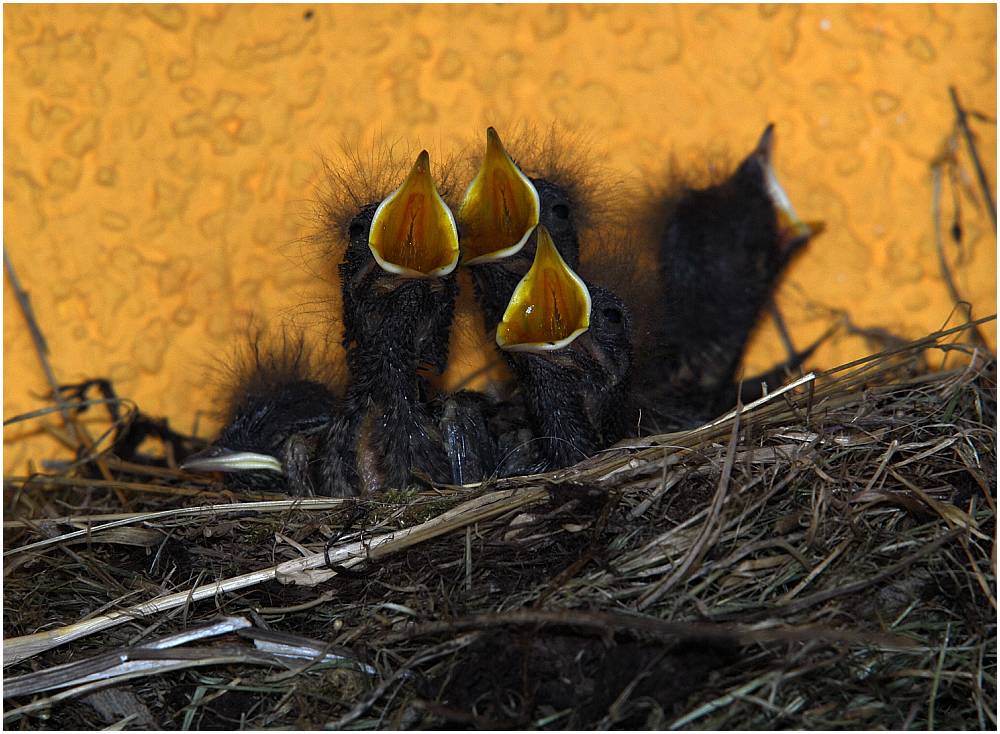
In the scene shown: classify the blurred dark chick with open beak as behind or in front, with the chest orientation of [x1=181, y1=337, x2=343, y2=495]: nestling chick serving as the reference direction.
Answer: behind

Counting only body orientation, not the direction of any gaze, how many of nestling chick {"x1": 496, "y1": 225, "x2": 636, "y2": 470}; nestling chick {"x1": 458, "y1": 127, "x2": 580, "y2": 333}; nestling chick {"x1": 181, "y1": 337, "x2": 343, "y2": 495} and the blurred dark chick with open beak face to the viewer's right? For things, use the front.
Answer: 1

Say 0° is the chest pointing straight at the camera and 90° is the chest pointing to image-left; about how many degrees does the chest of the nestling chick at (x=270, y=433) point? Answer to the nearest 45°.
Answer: approximately 90°

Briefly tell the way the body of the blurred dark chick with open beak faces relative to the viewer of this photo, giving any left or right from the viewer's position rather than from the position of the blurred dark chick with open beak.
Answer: facing to the right of the viewer

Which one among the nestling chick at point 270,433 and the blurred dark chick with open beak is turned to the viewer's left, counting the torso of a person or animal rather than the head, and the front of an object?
the nestling chick

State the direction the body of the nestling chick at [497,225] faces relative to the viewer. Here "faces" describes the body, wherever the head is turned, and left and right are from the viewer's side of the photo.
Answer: facing the viewer and to the left of the viewer

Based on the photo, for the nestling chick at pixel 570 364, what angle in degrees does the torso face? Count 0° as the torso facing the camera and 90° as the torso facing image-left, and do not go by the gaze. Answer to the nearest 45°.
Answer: approximately 45°

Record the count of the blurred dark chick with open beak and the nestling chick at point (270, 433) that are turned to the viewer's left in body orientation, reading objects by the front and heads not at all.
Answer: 1
